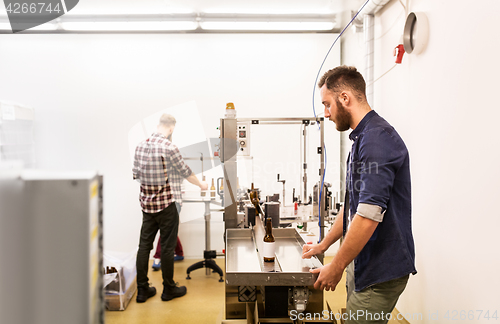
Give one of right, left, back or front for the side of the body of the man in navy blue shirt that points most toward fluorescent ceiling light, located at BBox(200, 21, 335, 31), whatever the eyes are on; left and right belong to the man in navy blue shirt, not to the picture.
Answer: right

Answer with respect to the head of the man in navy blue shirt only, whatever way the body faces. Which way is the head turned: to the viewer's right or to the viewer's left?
to the viewer's left

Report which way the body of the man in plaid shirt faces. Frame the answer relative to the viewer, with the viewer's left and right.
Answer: facing away from the viewer and to the right of the viewer

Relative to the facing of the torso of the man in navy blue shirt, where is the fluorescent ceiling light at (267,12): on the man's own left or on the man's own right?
on the man's own right

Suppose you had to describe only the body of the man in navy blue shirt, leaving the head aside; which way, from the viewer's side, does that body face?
to the viewer's left

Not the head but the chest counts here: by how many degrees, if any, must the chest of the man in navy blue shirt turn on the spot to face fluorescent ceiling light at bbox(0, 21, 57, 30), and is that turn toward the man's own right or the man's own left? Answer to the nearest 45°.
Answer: approximately 45° to the man's own right

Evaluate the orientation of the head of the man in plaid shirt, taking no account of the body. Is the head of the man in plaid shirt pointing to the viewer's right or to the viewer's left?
to the viewer's right

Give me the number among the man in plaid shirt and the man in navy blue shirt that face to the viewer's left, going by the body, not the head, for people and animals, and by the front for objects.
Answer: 1

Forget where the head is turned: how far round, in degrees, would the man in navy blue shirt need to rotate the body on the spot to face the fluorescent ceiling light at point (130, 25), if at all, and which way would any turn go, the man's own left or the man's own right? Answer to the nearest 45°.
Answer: approximately 45° to the man's own right

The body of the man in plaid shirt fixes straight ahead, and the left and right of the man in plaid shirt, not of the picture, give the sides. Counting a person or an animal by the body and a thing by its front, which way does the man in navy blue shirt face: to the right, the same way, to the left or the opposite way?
to the left

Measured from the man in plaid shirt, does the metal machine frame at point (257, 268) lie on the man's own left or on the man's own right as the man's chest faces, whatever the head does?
on the man's own right
